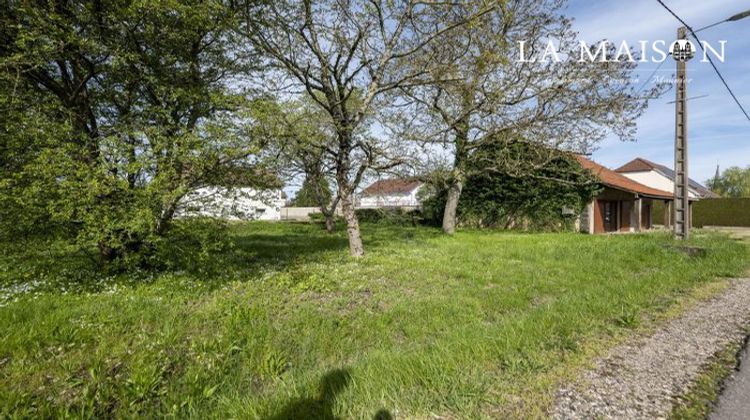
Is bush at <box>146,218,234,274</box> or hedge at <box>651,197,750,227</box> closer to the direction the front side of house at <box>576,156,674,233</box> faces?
the bush

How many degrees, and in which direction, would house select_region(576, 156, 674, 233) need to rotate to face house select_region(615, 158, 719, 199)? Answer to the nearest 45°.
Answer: approximately 135° to its left

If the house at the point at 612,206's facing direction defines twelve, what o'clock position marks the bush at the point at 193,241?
The bush is roughly at 2 o'clock from the house.

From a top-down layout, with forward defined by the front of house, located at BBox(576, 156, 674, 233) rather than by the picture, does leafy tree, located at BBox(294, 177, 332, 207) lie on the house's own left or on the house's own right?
on the house's own right

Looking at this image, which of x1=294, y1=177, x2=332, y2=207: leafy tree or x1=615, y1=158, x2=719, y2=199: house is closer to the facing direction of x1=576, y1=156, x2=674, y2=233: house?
the leafy tree

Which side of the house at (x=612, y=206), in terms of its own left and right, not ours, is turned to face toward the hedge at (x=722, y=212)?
left

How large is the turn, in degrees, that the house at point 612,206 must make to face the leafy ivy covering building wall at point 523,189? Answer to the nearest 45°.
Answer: approximately 90° to its right

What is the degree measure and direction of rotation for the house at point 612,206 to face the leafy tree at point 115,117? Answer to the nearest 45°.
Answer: approximately 45° to its right
